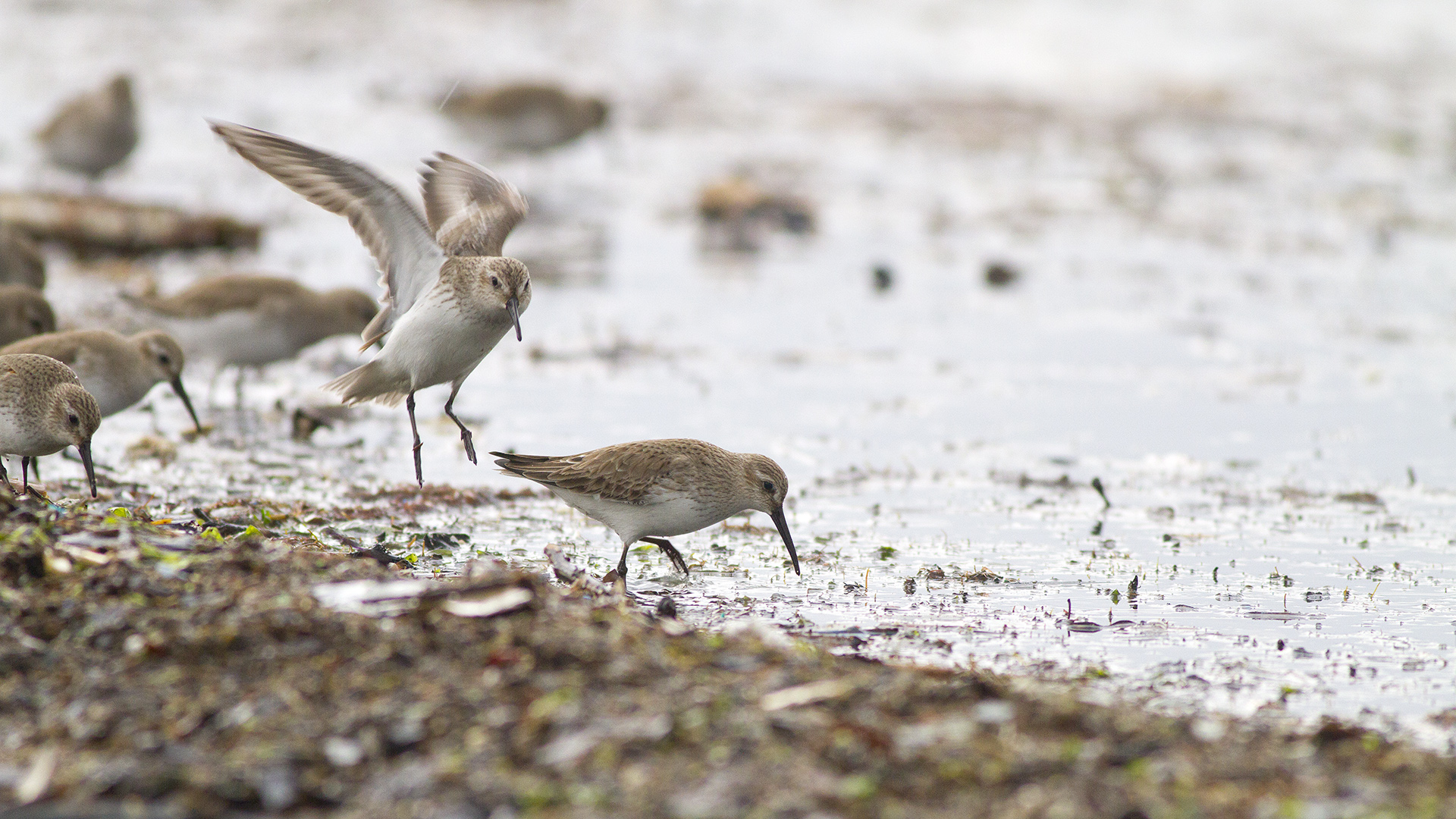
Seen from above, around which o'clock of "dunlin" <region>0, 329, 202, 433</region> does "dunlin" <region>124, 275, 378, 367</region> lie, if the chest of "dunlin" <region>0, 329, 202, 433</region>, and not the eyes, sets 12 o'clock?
"dunlin" <region>124, 275, 378, 367</region> is roughly at 10 o'clock from "dunlin" <region>0, 329, 202, 433</region>.

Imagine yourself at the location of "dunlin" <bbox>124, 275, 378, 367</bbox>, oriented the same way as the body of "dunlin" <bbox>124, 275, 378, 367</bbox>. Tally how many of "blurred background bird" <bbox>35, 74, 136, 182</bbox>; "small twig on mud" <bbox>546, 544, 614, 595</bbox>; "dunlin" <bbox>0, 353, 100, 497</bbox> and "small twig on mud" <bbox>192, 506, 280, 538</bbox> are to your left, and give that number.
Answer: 1

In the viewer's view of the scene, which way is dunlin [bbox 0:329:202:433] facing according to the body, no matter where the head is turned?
to the viewer's right

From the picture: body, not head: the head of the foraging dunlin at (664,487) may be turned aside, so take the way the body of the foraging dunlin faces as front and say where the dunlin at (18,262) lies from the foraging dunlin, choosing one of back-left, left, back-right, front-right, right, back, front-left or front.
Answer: back-left

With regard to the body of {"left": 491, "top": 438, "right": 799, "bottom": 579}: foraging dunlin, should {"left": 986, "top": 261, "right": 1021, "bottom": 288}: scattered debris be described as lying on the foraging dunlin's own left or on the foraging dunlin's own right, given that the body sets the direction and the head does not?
on the foraging dunlin's own left

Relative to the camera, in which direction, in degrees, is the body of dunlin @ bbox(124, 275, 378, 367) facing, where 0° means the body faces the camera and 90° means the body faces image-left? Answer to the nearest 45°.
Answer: approximately 270°

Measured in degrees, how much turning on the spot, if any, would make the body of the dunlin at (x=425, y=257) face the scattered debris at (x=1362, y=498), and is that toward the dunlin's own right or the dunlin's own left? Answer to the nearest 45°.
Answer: approximately 45° to the dunlin's own left

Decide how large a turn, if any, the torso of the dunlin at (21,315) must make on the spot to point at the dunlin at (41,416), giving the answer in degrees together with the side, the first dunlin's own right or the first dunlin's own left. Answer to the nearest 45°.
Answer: approximately 90° to the first dunlin's own right

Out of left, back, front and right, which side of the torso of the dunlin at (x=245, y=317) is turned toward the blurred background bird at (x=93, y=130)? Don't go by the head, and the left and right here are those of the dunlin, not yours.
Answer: left

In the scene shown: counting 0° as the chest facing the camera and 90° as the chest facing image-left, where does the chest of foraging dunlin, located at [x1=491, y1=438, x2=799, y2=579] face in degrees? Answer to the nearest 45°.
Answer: approximately 270°

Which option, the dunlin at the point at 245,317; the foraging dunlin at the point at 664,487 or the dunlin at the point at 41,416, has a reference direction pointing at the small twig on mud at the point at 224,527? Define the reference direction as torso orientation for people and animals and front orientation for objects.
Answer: the dunlin at the point at 41,416
